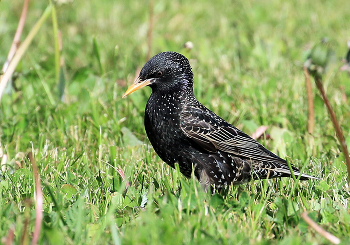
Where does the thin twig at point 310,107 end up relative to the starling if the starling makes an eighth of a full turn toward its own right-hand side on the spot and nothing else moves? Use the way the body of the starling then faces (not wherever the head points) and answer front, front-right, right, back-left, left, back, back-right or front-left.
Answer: right

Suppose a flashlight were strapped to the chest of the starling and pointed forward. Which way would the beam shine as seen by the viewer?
to the viewer's left
